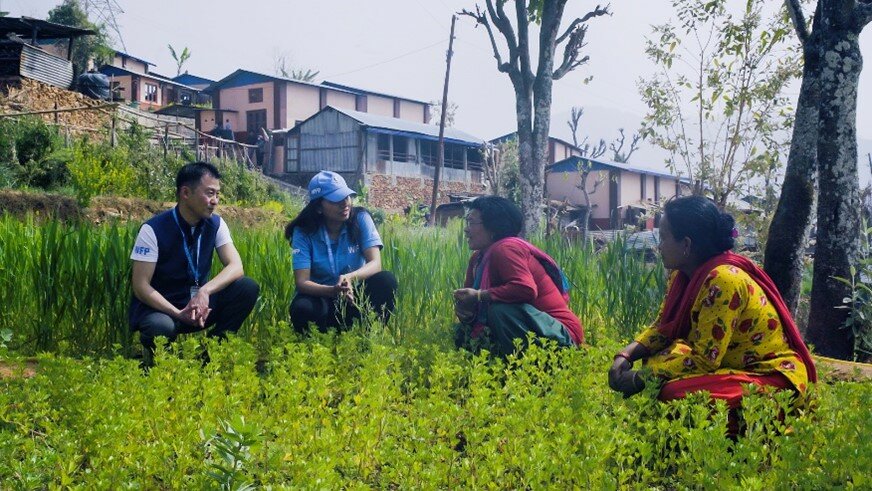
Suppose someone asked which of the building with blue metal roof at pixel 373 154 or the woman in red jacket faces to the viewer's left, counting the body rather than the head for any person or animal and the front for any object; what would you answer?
the woman in red jacket

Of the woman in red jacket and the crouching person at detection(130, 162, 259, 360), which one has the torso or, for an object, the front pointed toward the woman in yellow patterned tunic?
the crouching person

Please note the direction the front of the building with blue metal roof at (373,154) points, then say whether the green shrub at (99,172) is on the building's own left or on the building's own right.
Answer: on the building's own right

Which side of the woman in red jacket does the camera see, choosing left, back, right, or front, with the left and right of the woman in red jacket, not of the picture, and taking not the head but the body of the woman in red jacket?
left

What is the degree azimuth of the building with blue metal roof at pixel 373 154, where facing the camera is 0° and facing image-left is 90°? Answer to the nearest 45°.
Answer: approximately 315°

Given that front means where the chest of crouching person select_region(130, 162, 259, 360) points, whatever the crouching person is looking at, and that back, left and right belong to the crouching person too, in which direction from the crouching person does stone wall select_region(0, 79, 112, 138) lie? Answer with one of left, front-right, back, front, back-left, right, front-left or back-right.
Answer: back-left

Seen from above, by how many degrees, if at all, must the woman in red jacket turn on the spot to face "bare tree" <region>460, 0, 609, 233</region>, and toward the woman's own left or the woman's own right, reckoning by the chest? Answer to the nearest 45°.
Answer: approximately 90° to the woman's own right

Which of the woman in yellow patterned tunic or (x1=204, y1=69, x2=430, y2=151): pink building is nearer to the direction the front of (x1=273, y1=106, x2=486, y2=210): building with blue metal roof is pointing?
the woman in yellow patterned tunic

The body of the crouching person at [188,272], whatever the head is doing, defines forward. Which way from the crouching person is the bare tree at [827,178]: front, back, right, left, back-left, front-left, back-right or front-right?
front-left

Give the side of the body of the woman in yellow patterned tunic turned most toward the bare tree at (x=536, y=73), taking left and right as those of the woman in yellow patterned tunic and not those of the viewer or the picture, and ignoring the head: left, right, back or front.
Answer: right

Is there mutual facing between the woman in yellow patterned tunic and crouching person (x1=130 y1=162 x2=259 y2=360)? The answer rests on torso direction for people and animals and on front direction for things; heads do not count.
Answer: yes

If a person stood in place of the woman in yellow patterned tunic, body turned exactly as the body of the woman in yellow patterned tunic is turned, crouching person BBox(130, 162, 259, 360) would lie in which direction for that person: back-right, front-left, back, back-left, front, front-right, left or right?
front

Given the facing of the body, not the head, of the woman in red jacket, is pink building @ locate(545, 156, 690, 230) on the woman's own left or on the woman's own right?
on the woman's own right

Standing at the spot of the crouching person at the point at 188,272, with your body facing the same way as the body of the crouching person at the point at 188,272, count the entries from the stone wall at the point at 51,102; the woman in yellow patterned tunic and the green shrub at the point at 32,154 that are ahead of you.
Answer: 1

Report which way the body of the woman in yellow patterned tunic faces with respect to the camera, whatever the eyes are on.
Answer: to the viewer's left

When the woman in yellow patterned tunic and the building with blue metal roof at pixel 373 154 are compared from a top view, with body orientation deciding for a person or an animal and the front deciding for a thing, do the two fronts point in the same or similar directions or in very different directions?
very different directions

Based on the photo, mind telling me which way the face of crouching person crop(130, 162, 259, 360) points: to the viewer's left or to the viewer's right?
to the viewer's right
